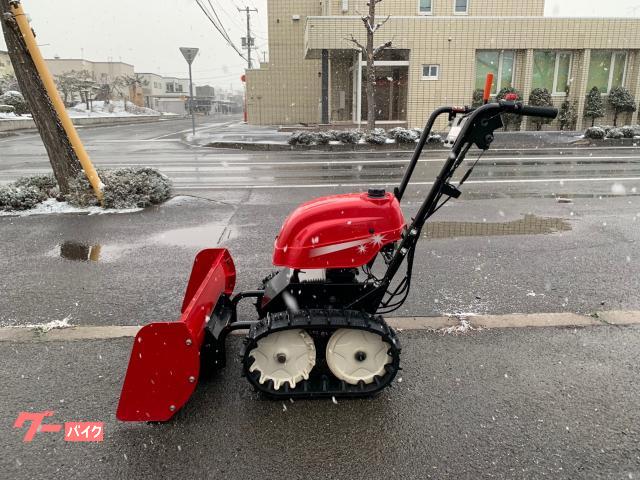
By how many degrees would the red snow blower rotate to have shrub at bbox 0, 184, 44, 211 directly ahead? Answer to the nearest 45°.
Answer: approximately 45° to its right

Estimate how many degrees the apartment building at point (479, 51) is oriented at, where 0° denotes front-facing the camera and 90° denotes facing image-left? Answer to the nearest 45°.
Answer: approximately 0°

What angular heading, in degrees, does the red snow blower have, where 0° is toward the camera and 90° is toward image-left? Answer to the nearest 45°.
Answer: approximately 90°

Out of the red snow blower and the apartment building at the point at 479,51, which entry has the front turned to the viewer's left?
the red snow blower

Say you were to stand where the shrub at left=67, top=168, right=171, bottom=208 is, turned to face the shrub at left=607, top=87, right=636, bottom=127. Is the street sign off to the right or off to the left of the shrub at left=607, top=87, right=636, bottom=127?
left

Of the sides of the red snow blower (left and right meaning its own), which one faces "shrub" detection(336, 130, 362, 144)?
right

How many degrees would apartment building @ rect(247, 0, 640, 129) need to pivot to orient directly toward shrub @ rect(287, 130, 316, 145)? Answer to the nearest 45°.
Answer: approximately 45° to its right

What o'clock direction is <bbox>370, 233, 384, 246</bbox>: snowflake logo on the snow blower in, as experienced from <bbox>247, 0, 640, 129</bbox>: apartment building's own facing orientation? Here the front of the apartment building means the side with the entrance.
The snowflake logo on the snow blower is roughly at 12 o'clock from the apartment building.

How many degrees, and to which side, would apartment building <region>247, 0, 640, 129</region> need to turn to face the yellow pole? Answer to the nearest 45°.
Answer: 0° — it already faces it

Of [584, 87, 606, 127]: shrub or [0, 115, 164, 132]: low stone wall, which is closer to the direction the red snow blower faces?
the low stone wall

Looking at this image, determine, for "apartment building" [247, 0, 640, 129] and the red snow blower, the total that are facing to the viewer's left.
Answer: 1

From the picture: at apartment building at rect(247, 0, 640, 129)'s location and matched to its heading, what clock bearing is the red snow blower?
The red snow blower is roughly at 12 o'clock from the apartment building.

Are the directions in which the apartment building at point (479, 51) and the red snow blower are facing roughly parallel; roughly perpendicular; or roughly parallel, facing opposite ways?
roughly perpendicular

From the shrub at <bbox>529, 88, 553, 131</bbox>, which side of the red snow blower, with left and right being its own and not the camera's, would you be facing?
right
